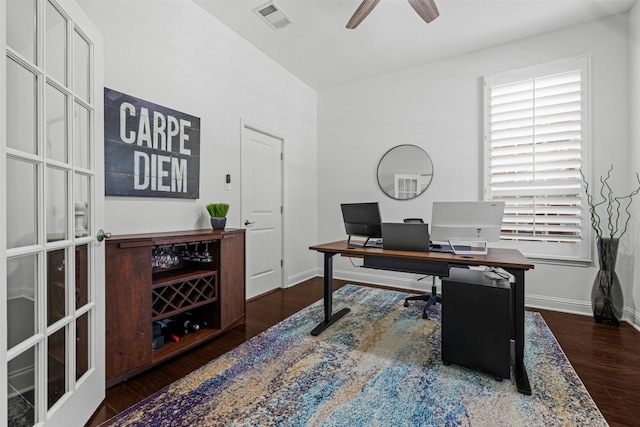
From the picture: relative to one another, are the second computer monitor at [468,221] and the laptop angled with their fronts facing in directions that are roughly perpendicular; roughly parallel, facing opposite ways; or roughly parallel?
roughly parallel

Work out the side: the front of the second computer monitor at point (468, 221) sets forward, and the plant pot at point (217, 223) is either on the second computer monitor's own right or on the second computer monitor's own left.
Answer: on the second computer monitor's own left

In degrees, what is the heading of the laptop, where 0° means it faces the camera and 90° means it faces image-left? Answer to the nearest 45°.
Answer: approximately 180°

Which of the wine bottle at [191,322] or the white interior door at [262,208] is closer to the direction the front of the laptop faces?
the white interior door

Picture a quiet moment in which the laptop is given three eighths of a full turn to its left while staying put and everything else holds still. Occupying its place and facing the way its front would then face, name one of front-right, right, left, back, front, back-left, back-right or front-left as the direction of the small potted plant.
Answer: front-right

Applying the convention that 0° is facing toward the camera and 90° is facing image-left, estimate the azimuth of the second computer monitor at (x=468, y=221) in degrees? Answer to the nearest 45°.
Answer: approximately 180°

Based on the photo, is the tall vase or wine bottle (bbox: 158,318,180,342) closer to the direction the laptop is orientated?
the tall vase

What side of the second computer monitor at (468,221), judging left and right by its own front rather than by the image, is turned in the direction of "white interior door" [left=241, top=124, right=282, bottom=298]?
left

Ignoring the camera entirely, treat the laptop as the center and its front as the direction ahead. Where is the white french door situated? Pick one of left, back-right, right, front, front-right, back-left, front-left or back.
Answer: back-left

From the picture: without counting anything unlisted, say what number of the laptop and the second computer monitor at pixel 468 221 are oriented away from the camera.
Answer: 2
